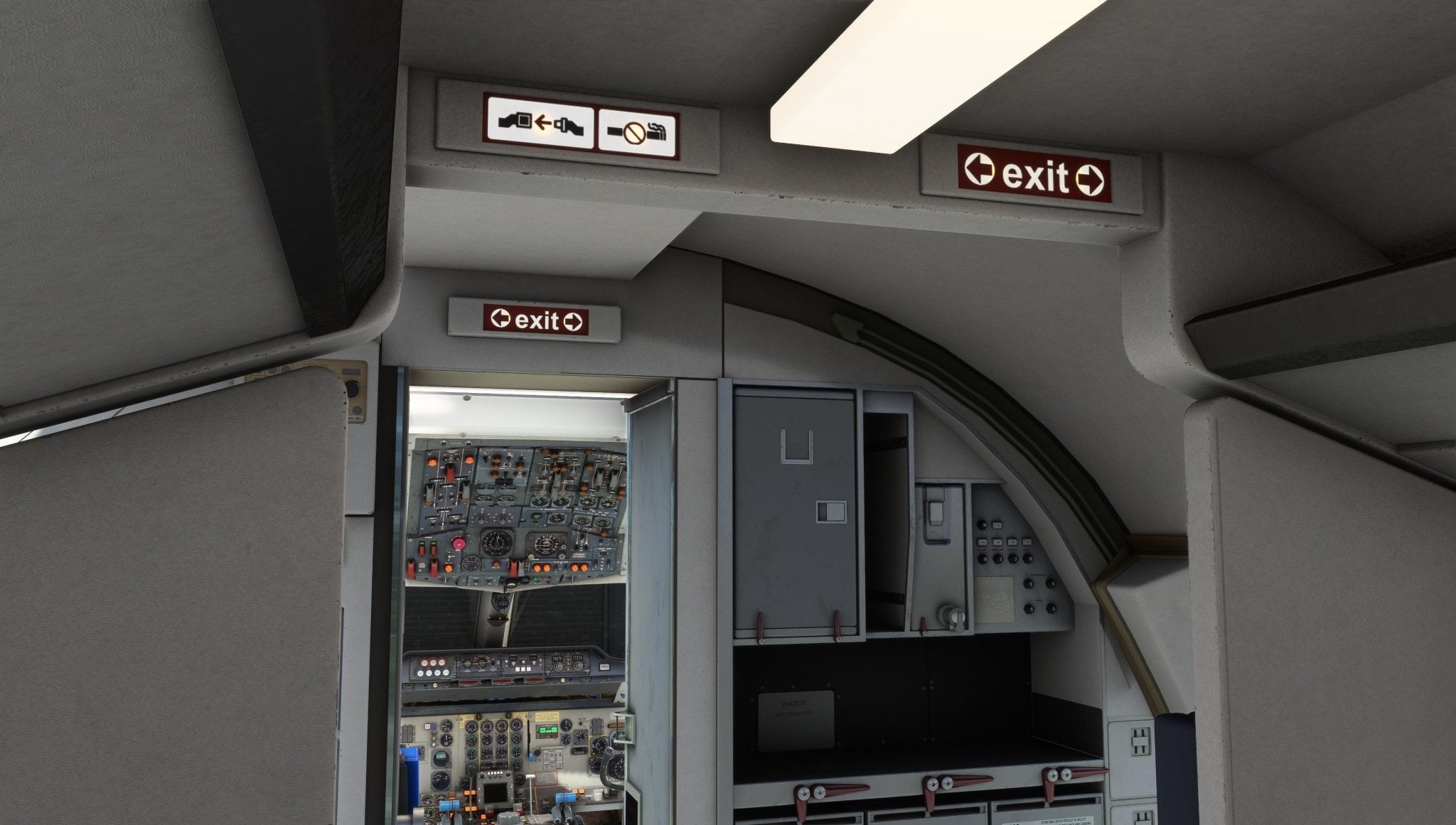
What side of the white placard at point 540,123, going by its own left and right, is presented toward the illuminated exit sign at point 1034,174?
left

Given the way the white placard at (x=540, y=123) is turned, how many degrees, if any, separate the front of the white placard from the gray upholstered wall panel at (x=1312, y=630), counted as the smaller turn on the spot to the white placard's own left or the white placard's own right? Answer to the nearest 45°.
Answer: approximately 90° to the white placard's own left

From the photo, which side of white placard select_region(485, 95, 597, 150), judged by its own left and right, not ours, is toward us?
front

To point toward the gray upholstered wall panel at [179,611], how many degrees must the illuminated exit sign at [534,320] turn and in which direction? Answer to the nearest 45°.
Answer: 0° — it already faces it

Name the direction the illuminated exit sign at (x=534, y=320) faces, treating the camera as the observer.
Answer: facing the viewer

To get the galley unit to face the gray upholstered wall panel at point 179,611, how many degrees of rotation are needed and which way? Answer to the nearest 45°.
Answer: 0° — it already faces it

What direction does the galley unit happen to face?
toward the camera

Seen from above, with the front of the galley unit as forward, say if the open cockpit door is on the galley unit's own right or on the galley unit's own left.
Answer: on the galley unit's own right

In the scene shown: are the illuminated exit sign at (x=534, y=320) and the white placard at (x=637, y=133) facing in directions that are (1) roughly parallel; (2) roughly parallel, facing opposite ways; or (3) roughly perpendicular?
roughly parallel

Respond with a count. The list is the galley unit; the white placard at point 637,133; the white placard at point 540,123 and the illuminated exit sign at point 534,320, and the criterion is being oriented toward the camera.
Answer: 4

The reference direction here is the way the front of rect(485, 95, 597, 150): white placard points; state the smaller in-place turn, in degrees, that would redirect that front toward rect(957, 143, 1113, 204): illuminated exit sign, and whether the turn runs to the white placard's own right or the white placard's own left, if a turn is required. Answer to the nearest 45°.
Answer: approximately 90° to the white placard's own left

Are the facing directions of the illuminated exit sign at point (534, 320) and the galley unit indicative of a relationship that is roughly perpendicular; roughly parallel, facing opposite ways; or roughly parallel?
roughly parallel
